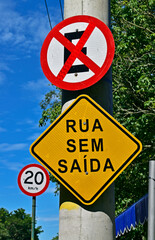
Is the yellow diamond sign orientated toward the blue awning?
no

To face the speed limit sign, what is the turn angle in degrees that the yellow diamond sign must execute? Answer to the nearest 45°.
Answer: approximately 180°

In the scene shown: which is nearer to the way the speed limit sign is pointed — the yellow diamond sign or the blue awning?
the yellow diamond sign

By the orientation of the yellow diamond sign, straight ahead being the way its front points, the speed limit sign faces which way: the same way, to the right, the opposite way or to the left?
the same way

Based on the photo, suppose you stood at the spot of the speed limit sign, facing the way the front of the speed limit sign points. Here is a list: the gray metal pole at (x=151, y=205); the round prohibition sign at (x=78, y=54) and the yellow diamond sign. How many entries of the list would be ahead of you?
3

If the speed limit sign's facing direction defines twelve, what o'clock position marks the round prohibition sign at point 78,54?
The round prohibition sign is roughly at 12 o'clock from the speed limit sign.

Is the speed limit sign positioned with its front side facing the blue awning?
no

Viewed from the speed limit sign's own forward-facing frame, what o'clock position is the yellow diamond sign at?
The yellow diamond sign is roughly at 12 o'clock from the speed limit sign.

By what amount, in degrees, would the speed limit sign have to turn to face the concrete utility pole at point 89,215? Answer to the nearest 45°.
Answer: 0° — it already faces it

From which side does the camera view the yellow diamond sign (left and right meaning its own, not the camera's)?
front

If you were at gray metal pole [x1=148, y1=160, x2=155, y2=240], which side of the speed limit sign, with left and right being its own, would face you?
front

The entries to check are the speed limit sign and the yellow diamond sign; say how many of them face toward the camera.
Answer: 2
